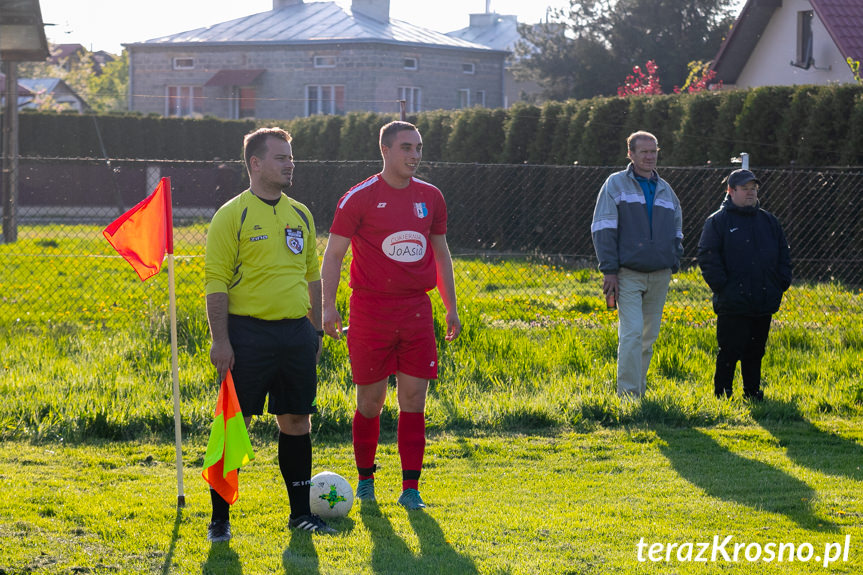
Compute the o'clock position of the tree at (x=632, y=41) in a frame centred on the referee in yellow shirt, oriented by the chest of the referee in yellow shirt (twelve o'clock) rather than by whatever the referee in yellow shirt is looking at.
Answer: The tree is roughly at 8 o'clock from the referee in yellow shirt.

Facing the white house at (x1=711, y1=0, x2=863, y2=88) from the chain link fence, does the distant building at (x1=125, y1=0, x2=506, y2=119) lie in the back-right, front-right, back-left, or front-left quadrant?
front-left

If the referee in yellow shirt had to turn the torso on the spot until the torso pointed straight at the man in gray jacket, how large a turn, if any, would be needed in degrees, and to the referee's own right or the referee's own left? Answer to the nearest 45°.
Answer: approximately 90° to the referee's own left

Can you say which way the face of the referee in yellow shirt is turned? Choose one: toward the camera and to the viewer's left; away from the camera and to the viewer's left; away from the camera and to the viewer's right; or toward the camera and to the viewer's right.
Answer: toward the camera and to the viewer's right

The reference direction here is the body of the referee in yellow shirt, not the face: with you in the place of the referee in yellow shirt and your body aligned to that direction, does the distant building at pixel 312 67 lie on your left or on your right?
on your left

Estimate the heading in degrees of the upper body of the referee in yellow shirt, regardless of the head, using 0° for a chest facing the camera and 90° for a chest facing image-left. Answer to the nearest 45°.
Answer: approximately 315°
